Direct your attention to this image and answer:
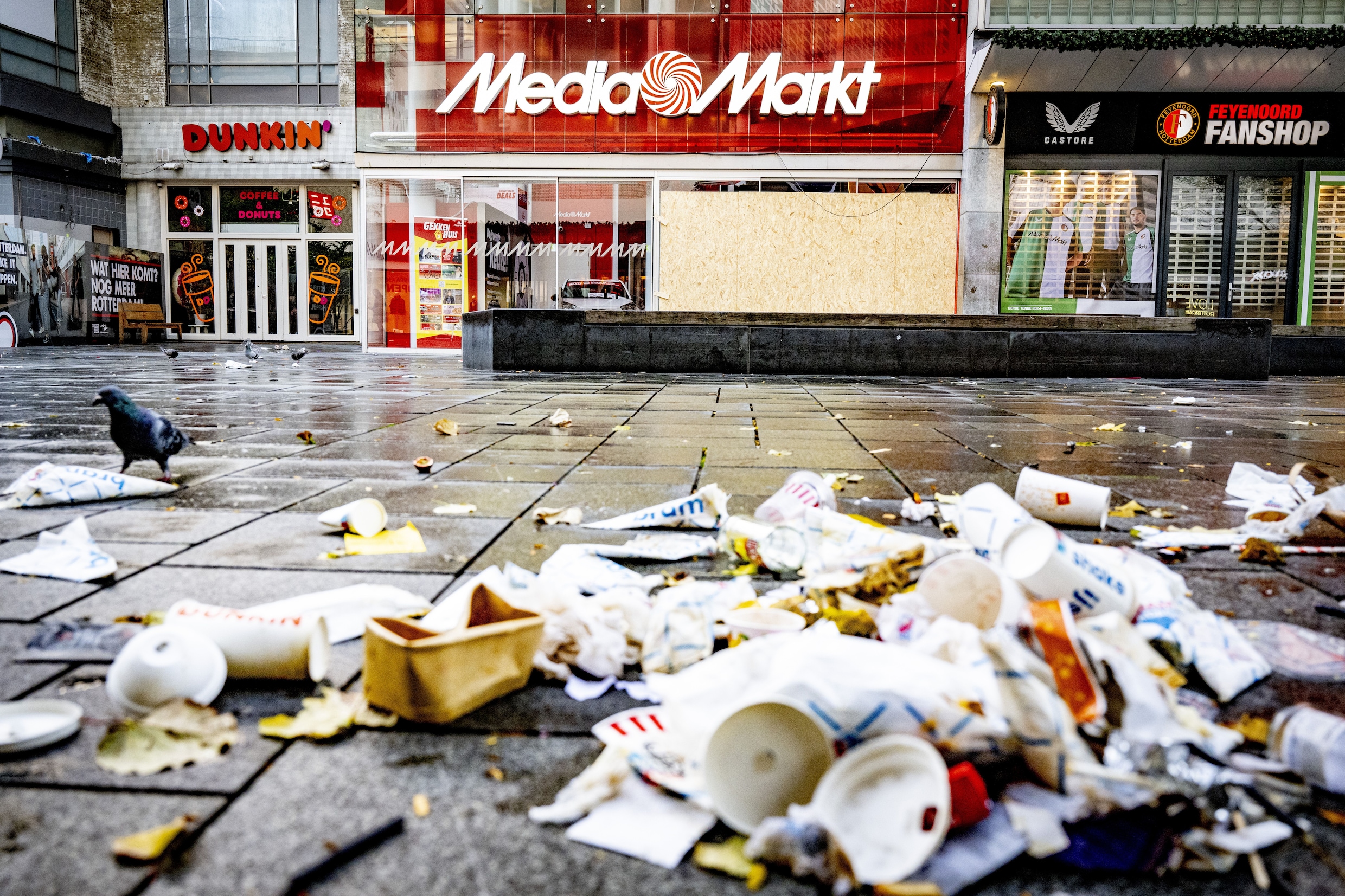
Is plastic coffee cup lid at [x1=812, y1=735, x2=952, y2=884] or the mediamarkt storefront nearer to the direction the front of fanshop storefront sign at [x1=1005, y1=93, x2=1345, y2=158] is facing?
the plastic coffee cup lid

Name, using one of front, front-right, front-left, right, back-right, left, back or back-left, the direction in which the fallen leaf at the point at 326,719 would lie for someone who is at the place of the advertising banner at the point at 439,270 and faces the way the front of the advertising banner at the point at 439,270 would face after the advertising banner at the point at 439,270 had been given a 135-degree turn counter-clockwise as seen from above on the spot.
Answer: back-right

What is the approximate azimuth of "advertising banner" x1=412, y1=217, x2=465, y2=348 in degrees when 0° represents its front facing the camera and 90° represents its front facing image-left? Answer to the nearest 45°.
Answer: approximately 0°

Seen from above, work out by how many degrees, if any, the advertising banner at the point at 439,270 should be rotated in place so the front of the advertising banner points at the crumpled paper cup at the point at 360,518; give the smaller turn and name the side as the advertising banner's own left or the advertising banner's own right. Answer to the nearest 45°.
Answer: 0° — it already faces it

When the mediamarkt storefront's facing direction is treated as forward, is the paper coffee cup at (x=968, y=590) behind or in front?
in front

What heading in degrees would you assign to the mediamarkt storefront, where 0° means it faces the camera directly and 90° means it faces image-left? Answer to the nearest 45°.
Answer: approximately 0°

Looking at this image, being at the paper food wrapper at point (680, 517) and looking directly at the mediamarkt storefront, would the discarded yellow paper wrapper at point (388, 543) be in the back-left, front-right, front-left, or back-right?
back-left

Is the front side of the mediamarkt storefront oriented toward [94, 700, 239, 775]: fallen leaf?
yes

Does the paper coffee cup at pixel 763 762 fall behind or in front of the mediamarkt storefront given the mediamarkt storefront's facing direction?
in front

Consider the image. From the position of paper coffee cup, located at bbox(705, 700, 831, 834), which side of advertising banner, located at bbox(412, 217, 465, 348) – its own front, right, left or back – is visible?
front
